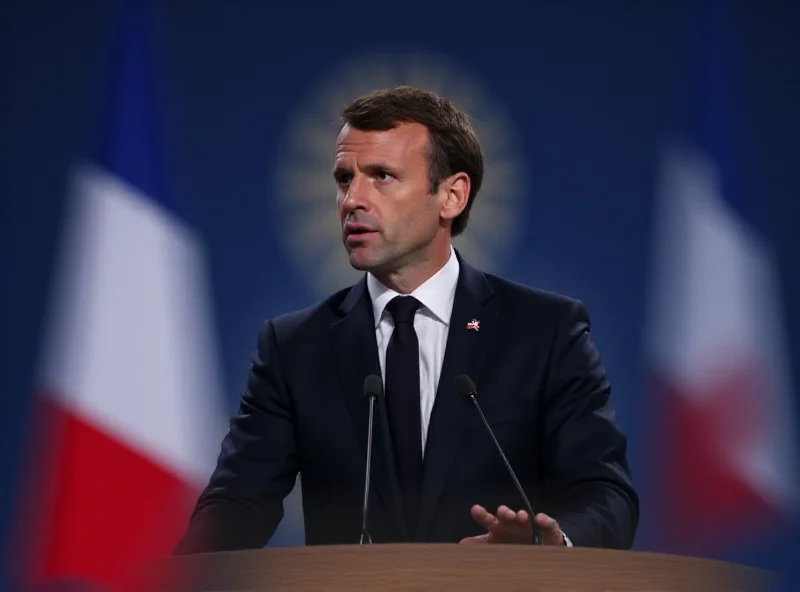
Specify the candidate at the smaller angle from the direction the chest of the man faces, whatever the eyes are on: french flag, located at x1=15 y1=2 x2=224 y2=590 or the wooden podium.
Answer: the wooden podium

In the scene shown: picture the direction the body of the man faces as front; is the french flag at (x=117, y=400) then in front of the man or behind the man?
behind

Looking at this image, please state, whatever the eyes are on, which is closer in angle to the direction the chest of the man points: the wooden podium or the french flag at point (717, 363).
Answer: the wooden podium

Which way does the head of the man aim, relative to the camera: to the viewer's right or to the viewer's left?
to the viewer's left

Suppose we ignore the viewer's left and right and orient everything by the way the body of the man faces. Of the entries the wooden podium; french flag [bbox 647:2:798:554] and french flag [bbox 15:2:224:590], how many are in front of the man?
1

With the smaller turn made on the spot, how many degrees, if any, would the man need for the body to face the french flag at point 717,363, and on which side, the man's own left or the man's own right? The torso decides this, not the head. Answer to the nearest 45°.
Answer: approximately 135° to the man's own left

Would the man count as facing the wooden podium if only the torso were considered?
yes

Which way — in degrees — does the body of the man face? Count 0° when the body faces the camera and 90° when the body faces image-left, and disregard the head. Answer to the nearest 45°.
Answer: approximately 0°
